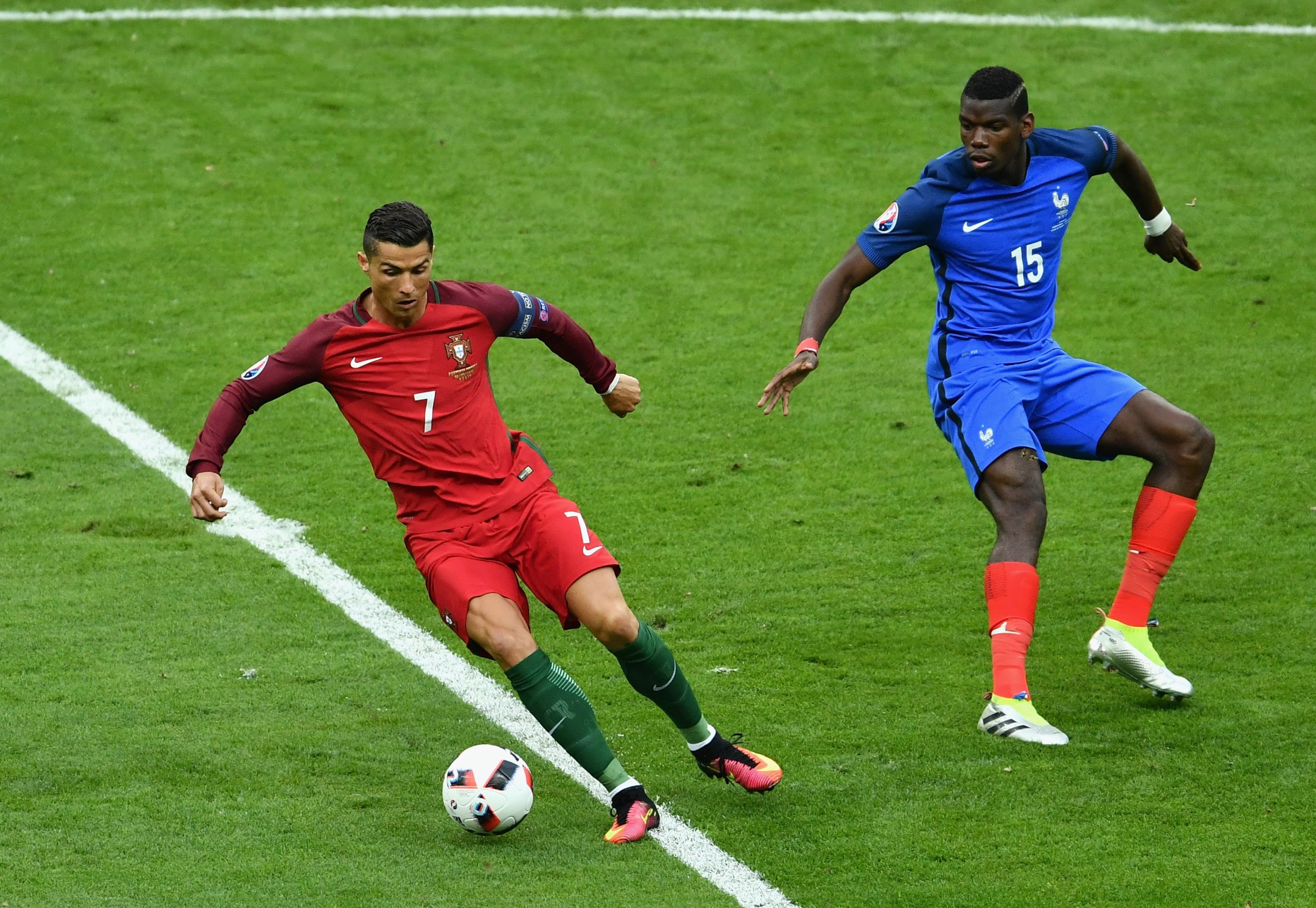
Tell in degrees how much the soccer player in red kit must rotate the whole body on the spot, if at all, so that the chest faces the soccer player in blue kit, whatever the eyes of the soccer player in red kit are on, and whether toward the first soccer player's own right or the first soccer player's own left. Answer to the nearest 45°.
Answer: approximately 90° to the first soccer player's own left

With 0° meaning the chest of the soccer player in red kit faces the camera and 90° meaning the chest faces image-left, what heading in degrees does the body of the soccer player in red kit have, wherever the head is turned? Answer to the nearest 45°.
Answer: approximately 0°
